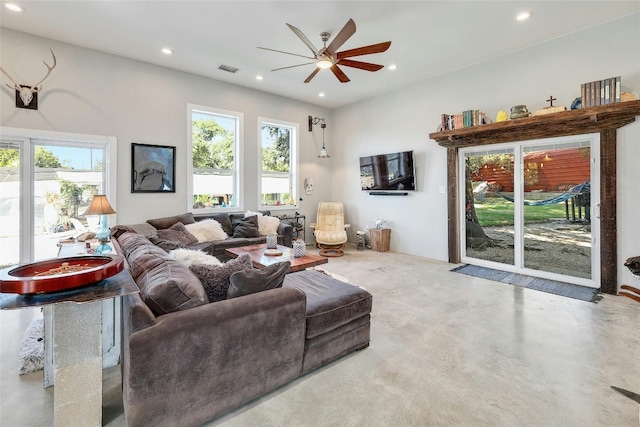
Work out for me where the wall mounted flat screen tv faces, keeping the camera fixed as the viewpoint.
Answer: facing the viewer and to the left of the viewer

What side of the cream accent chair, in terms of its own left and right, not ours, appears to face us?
front

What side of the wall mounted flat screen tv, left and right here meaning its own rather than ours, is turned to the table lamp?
front

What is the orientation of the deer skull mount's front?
toward the camera

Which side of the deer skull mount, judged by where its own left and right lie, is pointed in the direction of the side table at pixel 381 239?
left

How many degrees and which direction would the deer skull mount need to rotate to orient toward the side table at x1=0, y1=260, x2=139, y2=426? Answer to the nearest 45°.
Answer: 0° — it already faces it

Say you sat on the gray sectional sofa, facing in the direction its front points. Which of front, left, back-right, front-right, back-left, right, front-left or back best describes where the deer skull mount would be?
left

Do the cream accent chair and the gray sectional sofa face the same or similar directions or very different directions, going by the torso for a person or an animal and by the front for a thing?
very different directions

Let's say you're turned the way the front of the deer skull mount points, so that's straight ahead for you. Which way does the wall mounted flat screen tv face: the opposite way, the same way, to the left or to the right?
to the right

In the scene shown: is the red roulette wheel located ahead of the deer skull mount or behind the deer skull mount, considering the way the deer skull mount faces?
ahead

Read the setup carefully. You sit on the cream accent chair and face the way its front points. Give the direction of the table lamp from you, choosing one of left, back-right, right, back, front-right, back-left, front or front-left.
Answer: front-right

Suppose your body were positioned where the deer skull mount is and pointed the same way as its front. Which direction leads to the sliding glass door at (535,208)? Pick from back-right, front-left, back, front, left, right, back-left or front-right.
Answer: front-left

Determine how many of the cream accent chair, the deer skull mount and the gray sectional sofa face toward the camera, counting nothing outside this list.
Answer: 2

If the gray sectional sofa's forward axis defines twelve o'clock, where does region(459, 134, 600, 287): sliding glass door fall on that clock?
The sliding glass door is roughly at 1 o'clock from the gray sectional sofa.

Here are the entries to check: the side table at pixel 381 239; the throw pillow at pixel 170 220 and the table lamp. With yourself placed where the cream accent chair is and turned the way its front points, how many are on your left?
1

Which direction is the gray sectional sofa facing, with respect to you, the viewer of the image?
facing away from the viewer and to the right of the viewer

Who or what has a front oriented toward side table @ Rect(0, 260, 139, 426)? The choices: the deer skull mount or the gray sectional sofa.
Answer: the deer skull mount
